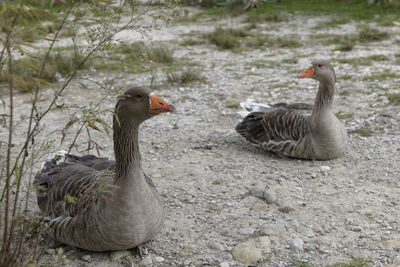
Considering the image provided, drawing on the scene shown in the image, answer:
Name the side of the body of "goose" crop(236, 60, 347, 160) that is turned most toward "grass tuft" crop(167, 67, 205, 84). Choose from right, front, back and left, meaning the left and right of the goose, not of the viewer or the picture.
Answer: back

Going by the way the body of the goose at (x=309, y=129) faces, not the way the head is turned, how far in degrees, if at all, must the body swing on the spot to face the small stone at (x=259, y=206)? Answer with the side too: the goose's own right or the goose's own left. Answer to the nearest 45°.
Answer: approximately 45° to the goose's own right

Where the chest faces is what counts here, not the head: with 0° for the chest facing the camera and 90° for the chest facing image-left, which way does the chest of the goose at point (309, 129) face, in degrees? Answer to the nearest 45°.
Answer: approximately 315°

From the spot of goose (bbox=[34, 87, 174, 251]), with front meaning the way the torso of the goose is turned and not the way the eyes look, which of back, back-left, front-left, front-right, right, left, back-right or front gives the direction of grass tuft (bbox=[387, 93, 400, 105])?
left

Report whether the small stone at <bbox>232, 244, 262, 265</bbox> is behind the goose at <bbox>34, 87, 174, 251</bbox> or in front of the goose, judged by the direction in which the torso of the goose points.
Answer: in front

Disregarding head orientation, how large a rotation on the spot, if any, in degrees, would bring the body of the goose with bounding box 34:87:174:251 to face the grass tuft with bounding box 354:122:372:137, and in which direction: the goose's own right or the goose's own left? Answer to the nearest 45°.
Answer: approximately 90° to the goose's own left

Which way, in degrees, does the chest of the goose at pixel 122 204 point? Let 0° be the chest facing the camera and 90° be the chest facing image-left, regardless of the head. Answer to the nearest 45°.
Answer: approximately 315°
